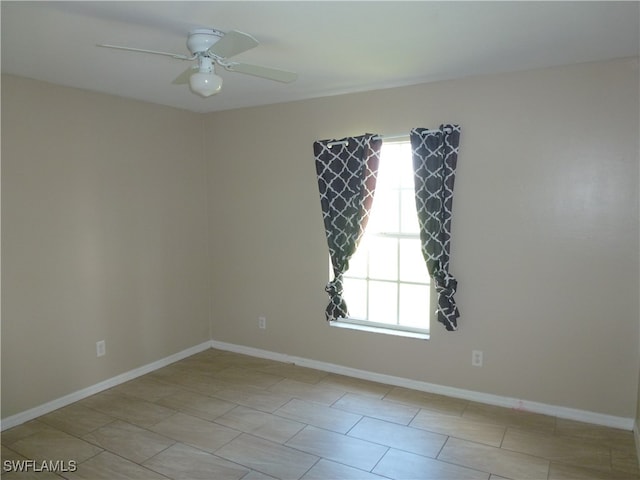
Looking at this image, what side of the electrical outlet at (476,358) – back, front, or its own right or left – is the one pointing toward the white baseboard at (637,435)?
left

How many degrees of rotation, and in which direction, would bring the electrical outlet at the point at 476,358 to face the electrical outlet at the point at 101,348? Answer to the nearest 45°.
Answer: approximately 90° to its right

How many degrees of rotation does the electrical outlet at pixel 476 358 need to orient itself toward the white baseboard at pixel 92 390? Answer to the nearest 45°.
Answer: approximately 90° to its right

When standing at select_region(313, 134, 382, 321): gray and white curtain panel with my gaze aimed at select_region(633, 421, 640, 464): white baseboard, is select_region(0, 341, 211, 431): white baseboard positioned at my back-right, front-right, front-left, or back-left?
back-right
